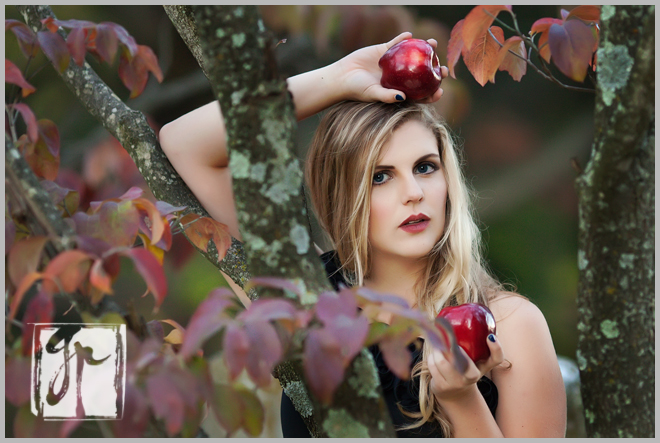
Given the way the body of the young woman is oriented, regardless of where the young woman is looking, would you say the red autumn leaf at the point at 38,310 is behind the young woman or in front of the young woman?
in front

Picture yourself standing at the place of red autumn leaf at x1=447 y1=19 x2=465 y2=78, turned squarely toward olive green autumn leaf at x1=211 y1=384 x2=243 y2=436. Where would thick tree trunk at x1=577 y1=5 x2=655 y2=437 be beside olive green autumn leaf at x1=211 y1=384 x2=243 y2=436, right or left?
left

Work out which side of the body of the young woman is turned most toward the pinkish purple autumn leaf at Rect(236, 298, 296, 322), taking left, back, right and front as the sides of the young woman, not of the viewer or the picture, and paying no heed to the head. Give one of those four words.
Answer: front

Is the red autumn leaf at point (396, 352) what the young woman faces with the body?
yes

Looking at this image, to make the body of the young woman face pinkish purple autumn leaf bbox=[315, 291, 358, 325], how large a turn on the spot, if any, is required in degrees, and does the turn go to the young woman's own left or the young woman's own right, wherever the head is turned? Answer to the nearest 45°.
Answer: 0° — they already face it

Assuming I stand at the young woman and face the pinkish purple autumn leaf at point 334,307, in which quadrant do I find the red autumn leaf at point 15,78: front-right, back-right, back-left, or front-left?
front-right

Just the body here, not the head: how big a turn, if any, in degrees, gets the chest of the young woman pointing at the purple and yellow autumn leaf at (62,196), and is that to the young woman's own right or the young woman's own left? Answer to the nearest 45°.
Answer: approximately 45° to the young woman's own right

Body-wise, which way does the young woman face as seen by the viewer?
toward the camera

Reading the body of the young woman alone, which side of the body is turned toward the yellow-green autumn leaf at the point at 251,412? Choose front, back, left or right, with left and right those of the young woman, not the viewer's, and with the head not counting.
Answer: front

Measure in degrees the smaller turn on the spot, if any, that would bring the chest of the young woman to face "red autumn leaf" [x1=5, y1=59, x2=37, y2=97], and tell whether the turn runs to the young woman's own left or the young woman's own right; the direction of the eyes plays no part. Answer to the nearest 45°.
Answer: approximately 45° to the young woman's own right
